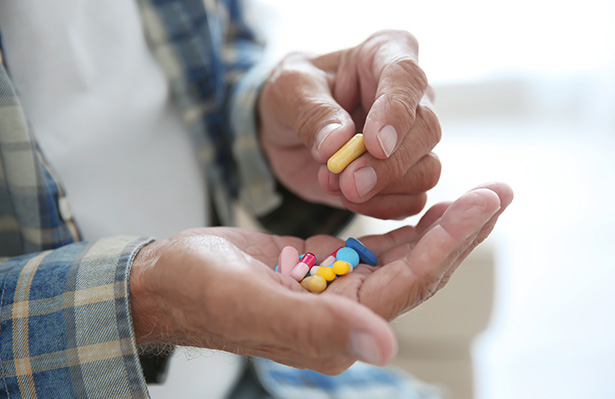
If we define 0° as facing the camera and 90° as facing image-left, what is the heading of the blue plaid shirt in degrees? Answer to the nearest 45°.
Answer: approximately 315°
